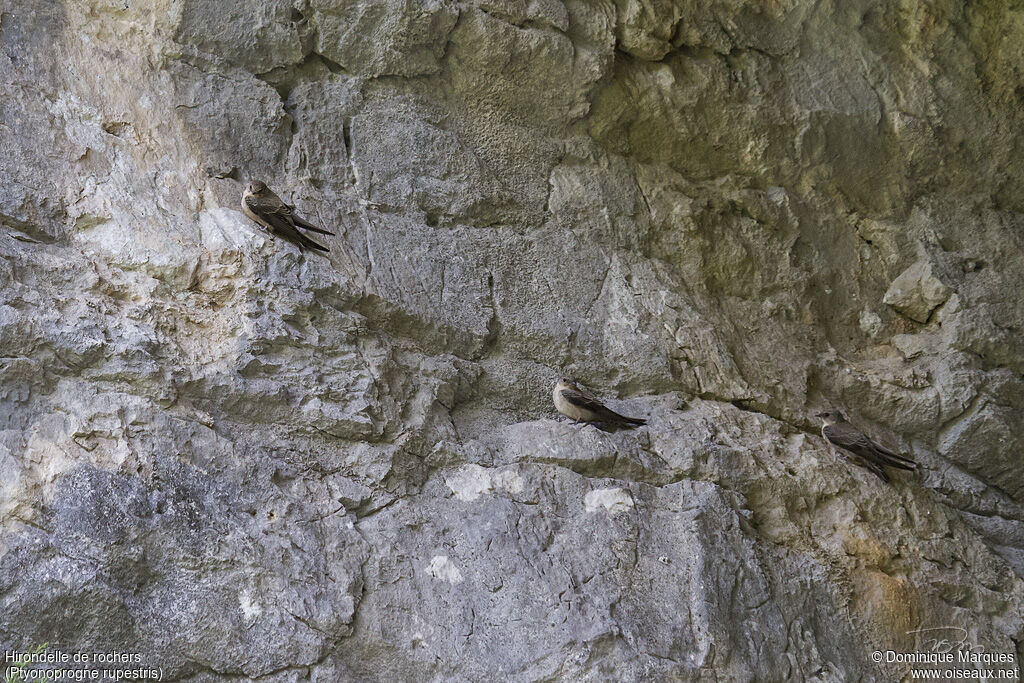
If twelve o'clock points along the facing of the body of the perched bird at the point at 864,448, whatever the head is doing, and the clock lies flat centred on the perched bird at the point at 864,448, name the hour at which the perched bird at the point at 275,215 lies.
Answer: the perched bird at the point at 275,215 is roughly at 11 o'clock from the perched bird at the point at 864,448.

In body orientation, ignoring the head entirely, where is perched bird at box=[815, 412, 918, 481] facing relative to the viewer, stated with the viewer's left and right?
facing to the left of the viewer

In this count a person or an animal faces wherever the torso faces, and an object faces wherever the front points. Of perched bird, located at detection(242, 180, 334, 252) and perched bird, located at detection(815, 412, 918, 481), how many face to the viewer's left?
2

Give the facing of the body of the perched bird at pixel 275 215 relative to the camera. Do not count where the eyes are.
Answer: to the viewer's left

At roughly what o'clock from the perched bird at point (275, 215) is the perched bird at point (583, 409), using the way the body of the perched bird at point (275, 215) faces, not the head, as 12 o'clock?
the perched bird at point (583, 409) is roughly at 6 o'clock from the perched bird at point (275, 215).

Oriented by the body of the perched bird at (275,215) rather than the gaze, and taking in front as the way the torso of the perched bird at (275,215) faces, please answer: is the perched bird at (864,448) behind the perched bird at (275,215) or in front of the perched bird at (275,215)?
behind
